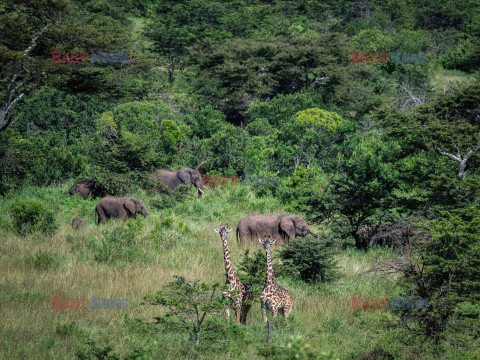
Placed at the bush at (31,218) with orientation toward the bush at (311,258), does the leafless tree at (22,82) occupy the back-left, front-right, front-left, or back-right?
back-left

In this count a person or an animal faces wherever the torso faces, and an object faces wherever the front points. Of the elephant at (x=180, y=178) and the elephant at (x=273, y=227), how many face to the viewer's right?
2

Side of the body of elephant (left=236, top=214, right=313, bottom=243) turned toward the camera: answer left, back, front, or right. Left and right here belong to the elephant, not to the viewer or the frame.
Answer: right

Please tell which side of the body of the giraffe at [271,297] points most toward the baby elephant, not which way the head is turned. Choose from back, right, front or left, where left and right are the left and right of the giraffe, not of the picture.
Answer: right

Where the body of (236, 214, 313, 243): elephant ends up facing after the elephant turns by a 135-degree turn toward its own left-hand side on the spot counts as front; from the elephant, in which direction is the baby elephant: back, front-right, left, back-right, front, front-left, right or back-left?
front-left

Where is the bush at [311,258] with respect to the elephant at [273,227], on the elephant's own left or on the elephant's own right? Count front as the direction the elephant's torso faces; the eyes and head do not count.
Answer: on the elephant's own right

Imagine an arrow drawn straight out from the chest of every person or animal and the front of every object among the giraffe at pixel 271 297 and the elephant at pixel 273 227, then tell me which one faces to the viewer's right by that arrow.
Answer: the elephant

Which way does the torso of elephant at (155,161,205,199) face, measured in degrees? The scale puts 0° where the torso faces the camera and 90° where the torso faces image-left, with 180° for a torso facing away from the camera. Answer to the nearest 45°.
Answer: approximately 270°

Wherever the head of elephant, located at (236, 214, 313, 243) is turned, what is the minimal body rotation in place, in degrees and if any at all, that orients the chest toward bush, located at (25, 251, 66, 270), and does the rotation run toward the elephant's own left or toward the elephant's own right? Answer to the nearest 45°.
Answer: approximately 135° to the elephant's own right

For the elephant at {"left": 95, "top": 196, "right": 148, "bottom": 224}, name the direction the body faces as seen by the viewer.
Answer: to the viewer's right

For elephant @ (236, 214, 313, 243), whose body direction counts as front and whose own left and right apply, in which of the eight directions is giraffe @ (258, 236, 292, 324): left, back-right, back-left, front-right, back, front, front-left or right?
right
